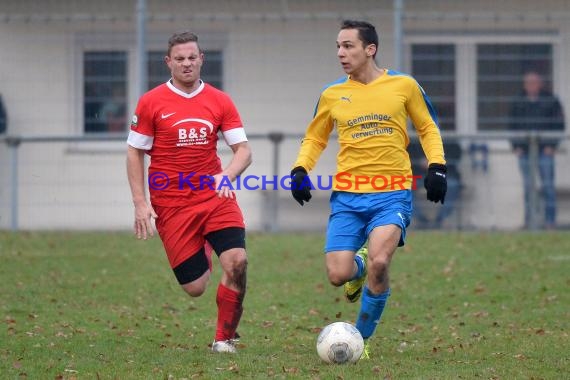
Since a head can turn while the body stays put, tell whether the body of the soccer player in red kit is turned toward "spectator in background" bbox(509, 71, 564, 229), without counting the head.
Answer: no

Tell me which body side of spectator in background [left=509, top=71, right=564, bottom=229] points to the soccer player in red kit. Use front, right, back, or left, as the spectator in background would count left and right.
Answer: front

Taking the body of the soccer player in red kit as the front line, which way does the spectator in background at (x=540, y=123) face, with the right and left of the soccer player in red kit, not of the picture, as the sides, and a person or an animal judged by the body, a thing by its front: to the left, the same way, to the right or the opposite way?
the same way

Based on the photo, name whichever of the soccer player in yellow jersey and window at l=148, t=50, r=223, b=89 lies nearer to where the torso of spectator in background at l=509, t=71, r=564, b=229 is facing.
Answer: the soccer player in yellow jersey

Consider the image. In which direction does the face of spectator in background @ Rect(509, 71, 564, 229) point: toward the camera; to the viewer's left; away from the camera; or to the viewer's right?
toward the camera

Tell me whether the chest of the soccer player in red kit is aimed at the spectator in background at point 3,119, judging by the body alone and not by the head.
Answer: no

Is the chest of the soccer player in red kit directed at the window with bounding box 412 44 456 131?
no

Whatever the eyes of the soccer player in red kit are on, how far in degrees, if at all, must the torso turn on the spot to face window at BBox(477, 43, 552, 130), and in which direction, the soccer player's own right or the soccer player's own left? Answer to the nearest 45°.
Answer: approximately 135° to the soccer player's own left

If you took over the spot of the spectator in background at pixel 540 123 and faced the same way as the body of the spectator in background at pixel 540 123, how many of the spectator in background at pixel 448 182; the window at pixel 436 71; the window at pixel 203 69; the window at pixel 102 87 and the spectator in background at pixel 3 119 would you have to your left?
0

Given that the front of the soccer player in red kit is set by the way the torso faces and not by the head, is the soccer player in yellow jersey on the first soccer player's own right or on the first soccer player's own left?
on the first soccer player's own left

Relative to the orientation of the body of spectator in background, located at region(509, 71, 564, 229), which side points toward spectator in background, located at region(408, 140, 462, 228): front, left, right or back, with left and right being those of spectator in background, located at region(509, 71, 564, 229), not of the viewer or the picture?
right

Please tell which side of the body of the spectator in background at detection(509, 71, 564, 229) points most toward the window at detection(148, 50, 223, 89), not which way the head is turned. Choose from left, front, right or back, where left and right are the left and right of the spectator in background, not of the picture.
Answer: right

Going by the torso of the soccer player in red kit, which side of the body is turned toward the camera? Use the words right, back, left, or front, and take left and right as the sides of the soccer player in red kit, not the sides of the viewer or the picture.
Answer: front

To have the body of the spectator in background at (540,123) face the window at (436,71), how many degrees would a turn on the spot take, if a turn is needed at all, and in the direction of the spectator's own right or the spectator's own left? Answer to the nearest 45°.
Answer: approximately 90° to the spectator's own right

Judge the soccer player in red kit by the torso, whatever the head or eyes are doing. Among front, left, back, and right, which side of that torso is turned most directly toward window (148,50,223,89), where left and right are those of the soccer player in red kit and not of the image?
back

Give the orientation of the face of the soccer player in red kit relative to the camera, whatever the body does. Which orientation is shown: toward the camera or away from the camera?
toward the camera

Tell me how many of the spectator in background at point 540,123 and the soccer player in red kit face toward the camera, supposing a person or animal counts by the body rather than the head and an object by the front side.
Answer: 2

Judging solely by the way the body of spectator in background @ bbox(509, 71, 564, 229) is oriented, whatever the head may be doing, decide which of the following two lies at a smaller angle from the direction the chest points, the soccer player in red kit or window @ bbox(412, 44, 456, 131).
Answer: the soccer player in red kit
